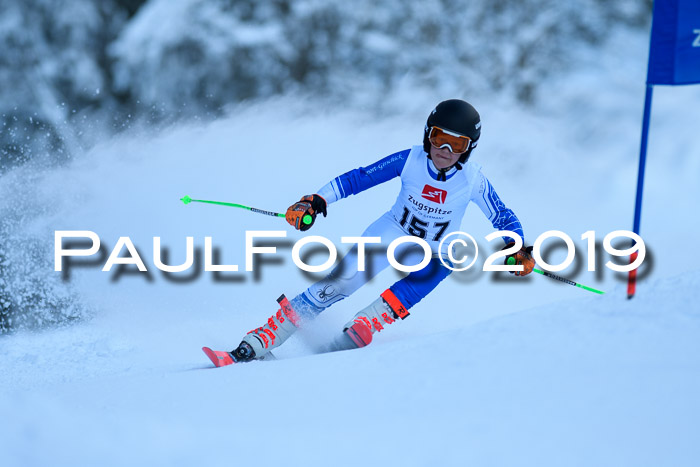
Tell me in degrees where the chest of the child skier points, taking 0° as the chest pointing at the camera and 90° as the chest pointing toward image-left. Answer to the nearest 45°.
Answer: approximately 0°
